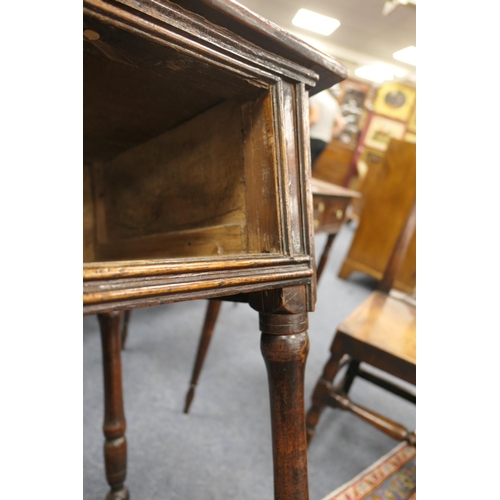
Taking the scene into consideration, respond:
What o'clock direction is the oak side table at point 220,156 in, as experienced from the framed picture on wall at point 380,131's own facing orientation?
The oak side table is roughly at 12 o'clock from the framed picture on wall.

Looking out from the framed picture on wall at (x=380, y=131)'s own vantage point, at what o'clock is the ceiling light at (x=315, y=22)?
The ceiling light is roughly at 12 o'clock from the framed picture on wall.

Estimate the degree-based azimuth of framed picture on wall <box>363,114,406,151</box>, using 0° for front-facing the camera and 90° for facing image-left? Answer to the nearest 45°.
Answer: approximately 0°

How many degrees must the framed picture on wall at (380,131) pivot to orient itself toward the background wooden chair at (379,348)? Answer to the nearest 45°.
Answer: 0° — it already faces it

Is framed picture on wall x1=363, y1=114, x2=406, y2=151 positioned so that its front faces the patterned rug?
yes

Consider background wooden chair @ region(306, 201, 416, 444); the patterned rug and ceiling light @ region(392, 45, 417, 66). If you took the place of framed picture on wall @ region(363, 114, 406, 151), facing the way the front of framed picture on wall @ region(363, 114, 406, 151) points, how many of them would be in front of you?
3

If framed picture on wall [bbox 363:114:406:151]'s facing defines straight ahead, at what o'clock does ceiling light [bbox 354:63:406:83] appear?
The ceiling light is roughly at 12 o'clock from the framed picture on wall.
